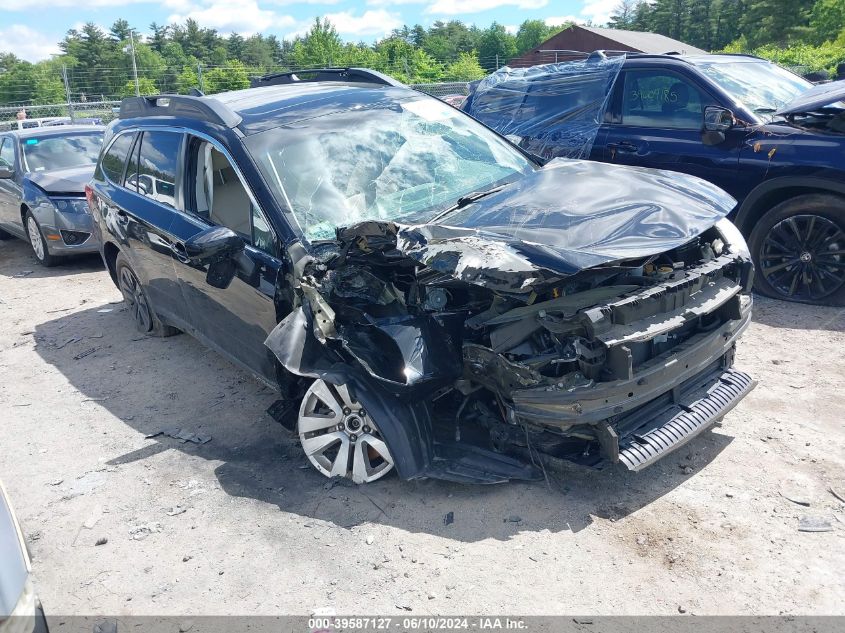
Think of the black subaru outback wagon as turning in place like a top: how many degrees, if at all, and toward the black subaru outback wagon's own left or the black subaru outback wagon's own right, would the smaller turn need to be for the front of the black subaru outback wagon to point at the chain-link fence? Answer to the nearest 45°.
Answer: approximately 180°

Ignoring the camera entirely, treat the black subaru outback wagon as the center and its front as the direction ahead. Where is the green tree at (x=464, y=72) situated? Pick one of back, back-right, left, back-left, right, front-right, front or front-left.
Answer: back-left

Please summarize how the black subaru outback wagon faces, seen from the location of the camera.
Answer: facing the viewer and to the right of the viewer

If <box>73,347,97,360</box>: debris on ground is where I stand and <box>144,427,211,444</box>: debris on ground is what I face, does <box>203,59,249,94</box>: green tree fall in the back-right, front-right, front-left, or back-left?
back-left

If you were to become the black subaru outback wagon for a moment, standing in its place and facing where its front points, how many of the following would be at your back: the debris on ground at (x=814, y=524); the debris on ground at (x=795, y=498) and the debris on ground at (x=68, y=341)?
1

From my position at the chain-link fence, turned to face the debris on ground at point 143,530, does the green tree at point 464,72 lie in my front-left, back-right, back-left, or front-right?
back-left

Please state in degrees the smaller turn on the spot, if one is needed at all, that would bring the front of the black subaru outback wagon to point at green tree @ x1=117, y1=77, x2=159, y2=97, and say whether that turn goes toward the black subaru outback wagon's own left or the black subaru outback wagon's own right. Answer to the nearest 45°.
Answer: approximately 135° to the black subaru outback wagon's own left

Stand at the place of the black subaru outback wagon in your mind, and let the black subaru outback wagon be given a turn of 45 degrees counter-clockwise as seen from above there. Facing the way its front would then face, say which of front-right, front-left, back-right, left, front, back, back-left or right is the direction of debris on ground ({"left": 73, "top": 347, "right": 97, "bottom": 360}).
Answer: back-left

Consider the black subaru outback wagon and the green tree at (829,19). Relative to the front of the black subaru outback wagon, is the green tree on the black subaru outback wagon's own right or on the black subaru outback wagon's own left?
on the black subaru outback wagon's own left

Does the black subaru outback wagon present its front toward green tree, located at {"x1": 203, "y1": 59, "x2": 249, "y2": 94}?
no

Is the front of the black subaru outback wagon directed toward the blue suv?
no

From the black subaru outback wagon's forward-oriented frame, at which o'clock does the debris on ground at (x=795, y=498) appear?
The debris on ground is roughly at 11 o'clock from the black subaru outback wagon.

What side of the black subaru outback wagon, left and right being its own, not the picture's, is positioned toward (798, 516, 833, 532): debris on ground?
front

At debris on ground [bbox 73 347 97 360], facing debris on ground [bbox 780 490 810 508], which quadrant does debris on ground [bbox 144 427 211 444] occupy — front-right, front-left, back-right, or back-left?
front-right

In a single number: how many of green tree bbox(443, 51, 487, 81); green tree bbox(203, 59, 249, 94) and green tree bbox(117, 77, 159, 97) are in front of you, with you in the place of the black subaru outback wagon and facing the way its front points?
0
